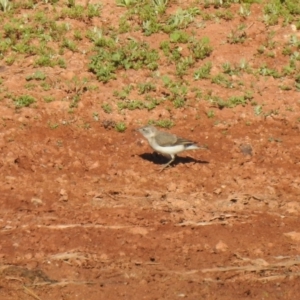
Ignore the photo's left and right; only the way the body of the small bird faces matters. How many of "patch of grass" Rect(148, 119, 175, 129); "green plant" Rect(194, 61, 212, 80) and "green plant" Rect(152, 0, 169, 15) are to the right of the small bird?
3

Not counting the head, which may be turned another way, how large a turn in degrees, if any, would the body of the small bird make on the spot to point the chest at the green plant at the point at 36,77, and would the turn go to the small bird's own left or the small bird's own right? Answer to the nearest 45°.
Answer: approximately 45° to the small bird's own right

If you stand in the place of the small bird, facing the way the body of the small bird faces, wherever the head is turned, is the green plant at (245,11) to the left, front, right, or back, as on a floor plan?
right

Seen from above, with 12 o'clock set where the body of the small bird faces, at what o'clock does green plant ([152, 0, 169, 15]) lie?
The green plant is roughly at 3 o'clock from the small bird.

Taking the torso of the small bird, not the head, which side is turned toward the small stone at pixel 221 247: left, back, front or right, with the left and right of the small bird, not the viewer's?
left

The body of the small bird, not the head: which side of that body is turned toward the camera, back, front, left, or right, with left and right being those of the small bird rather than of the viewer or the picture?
left

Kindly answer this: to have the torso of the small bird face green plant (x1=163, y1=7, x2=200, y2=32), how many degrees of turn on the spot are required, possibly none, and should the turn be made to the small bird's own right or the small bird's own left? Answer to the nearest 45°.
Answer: approximately 90° to the small bird's own right

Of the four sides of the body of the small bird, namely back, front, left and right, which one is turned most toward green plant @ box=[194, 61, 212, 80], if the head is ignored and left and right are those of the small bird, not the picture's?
right

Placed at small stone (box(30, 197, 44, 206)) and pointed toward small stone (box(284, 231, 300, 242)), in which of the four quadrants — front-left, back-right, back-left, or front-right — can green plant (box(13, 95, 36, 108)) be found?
back-left

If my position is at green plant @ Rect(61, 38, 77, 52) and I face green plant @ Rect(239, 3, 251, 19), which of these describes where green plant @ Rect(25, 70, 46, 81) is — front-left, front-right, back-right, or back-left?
back-right

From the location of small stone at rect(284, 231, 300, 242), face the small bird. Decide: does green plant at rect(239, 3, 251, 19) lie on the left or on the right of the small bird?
right
